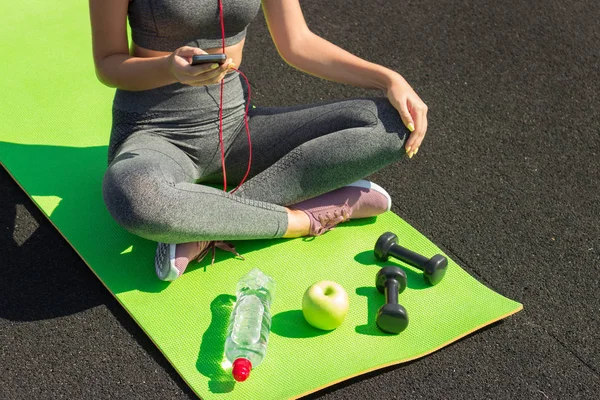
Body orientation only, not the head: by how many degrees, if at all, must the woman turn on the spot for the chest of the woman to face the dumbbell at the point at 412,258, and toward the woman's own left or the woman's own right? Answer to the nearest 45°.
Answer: approximately 45° to the woman's own left

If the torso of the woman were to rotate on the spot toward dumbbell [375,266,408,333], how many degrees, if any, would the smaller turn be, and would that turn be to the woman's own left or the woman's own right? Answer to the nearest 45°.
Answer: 0° — they already face it

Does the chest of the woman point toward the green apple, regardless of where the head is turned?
yes

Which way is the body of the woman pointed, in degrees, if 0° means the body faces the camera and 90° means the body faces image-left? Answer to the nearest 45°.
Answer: approximately 315°
